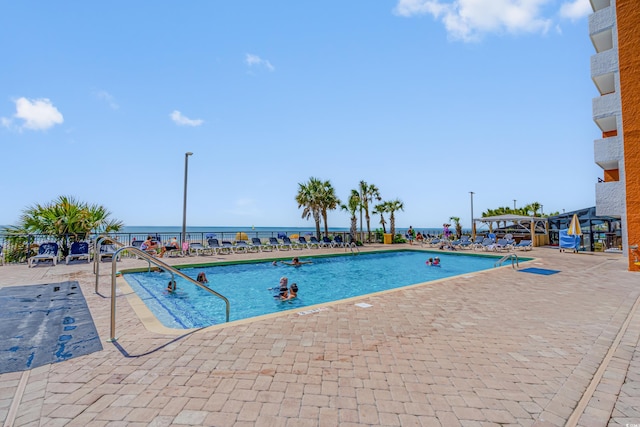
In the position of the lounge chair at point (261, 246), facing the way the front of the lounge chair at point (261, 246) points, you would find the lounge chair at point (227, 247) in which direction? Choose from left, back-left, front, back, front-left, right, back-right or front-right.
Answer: right

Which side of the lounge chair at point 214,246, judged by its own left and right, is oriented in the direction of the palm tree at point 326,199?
left

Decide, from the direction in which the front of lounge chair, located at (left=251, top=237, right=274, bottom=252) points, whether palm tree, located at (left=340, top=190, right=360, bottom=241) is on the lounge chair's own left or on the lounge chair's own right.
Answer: on the lounge chair's own left

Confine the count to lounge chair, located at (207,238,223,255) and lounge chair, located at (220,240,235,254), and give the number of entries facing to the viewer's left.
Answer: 0

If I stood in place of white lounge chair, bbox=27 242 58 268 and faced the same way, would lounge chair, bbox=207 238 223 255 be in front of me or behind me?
behind

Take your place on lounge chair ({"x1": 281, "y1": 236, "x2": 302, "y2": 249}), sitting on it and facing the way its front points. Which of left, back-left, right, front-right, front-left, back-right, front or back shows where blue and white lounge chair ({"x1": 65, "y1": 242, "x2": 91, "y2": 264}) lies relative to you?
right

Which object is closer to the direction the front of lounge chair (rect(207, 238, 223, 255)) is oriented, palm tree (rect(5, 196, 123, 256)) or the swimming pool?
the swimming pool

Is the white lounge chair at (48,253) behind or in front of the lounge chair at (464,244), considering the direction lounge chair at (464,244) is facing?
in front

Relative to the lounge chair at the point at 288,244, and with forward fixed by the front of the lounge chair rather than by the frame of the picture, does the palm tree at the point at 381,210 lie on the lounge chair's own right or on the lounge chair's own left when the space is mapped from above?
on the lounge chair's own left

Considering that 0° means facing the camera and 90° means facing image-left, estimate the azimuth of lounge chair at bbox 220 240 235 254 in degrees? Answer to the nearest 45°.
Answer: approximately 315°

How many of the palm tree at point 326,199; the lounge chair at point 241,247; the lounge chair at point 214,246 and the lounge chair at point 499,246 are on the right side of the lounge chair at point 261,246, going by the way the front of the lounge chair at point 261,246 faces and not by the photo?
2

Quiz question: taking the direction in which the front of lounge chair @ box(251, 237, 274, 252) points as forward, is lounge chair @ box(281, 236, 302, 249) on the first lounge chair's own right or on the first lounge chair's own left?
on the first lounge chair's own left
